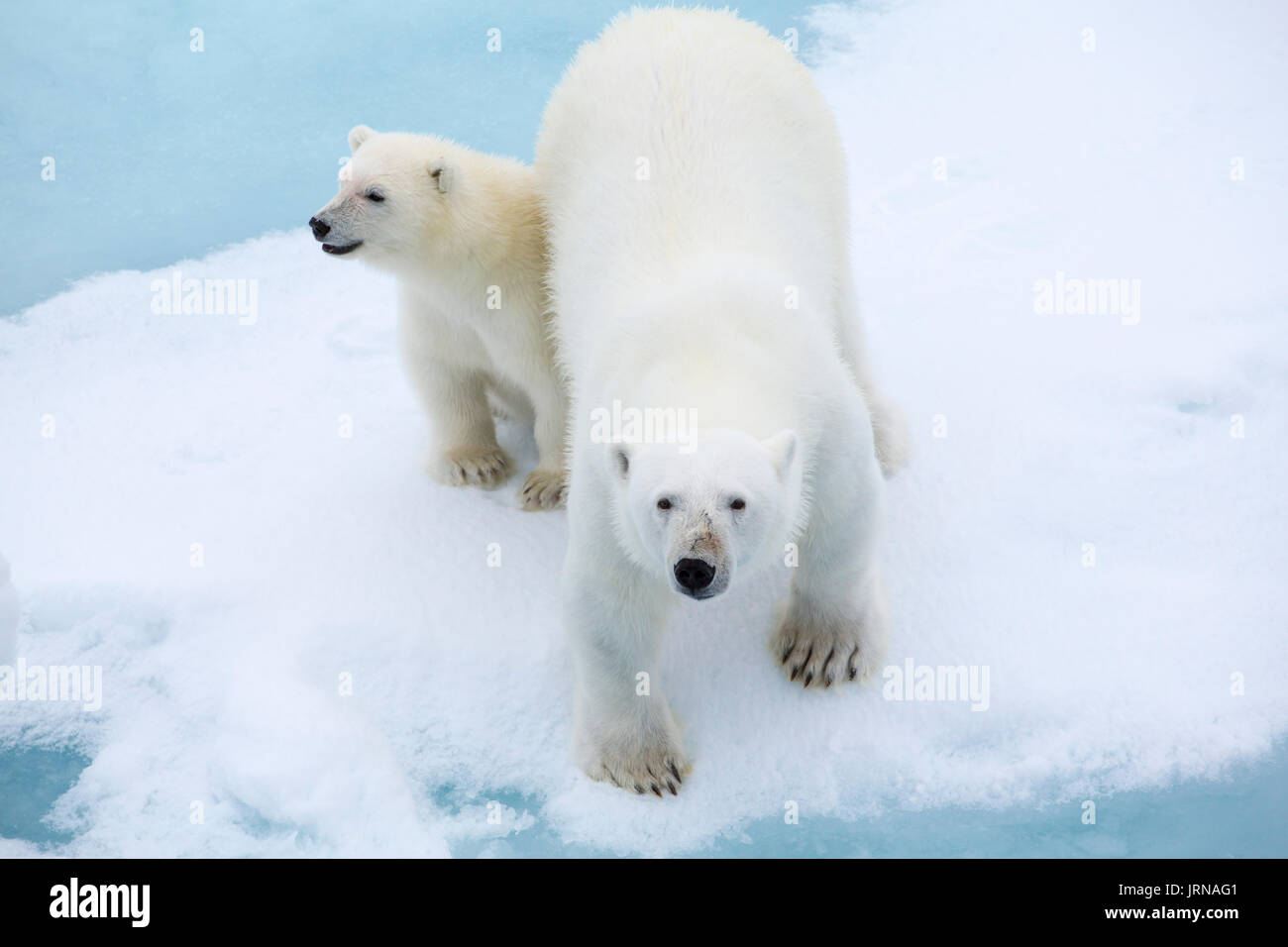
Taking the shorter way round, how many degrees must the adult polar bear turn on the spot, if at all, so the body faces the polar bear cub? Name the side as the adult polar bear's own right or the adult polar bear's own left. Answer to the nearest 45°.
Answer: approximately 135° to the adult polar bear's own right

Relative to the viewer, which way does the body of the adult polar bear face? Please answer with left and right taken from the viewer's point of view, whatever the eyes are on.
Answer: facing the viewer

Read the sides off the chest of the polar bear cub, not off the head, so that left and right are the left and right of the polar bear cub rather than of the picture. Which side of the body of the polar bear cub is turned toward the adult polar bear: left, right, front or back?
left

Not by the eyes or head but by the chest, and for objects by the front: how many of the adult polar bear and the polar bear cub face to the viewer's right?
0

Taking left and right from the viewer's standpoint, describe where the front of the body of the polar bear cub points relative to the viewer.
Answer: facing the viewer and to the left of the viewer
